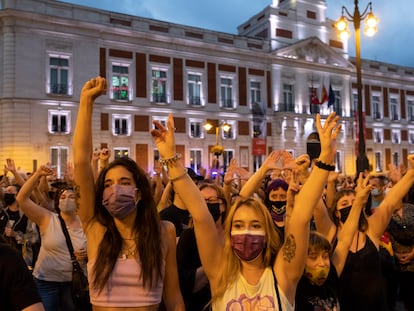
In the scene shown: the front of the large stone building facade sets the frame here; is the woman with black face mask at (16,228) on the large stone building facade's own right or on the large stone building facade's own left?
on the large stone building facade's own right

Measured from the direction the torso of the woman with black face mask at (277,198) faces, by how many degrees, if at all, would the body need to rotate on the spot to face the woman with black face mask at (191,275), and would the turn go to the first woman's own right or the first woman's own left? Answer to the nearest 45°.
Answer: approximately 45° to the first woman's own right

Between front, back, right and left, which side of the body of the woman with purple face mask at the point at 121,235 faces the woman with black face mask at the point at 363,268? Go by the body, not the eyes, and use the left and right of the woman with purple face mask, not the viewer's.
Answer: left

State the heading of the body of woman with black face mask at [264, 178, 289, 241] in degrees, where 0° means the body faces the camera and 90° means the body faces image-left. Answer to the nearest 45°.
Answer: approximately 0°
